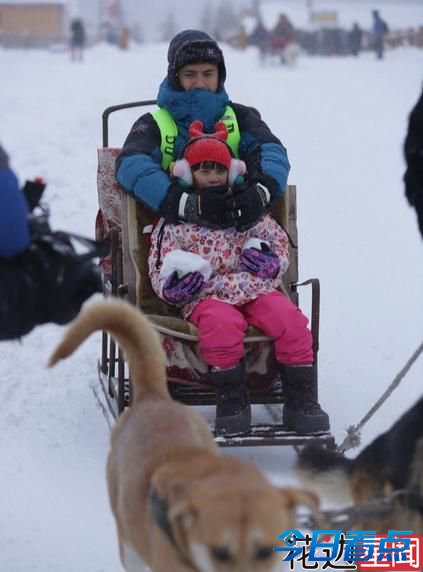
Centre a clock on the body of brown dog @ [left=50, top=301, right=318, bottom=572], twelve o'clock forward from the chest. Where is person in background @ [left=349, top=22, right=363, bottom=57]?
The person in background is roughly at 8 o'clock from the brown dog.

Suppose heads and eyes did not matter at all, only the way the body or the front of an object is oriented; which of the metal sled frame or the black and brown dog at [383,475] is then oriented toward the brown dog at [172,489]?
the metal sled frame

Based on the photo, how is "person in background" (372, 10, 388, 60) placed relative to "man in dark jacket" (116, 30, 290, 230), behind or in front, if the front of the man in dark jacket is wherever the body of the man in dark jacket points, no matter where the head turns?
behind

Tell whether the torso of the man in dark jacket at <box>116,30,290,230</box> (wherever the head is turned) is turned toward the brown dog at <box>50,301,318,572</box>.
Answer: yes

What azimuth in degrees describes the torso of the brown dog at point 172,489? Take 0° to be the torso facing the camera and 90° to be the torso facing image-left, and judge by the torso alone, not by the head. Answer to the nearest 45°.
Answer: approximately 315°

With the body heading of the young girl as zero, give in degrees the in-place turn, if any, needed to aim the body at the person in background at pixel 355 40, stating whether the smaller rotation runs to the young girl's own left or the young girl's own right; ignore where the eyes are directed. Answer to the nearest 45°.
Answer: approximately 180°

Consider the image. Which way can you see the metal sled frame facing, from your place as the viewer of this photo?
facing the viewer

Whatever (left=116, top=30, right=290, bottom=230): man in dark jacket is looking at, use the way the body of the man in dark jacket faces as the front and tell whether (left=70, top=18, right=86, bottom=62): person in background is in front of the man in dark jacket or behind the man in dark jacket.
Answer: behind

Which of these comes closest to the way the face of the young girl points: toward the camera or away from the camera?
toward the camera

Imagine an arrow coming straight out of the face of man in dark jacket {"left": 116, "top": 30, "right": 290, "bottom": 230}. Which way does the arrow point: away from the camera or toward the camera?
toward the camera
